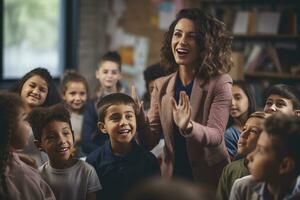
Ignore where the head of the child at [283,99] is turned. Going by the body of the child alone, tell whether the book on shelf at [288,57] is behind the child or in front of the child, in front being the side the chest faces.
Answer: behind

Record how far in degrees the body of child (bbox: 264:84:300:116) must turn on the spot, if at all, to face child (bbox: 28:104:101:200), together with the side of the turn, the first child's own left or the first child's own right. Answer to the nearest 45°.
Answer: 0° — they already face them

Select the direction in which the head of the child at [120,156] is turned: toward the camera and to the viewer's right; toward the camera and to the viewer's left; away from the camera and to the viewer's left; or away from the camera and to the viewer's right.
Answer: toward the camera and to the viewer's right

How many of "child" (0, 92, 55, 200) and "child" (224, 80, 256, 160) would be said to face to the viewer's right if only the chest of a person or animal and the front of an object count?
1

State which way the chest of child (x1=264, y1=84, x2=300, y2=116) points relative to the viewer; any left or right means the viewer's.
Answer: facing the viewer and to the left of the viewer

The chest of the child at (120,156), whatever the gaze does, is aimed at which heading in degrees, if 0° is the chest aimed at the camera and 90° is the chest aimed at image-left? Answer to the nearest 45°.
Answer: approximately 315°

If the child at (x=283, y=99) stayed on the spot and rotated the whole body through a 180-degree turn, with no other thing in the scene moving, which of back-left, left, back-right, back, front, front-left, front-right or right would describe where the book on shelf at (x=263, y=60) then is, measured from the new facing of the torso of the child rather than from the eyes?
front-left

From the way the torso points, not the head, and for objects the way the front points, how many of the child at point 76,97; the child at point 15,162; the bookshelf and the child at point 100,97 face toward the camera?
3

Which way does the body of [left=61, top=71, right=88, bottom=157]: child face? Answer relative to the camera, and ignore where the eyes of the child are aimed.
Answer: toward the camera

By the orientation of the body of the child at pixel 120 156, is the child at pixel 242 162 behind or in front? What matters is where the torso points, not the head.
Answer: in front

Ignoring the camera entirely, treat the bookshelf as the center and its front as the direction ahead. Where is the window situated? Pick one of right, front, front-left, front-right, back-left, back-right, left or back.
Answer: right

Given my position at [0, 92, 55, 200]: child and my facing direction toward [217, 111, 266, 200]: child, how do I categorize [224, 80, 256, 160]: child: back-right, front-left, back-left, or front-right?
front-left

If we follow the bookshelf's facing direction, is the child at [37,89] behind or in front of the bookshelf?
in front

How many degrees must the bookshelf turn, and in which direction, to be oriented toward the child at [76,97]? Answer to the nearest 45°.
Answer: approximately 45° to its right

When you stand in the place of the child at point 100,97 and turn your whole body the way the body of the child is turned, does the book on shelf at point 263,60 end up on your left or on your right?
on your left

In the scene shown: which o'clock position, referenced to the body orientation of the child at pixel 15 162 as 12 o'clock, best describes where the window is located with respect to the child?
The window is roughly at 9 o'clock from the child.

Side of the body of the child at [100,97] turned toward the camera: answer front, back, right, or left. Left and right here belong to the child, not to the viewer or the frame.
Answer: front

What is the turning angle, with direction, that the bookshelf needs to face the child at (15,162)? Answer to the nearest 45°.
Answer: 0° — it already faces them
